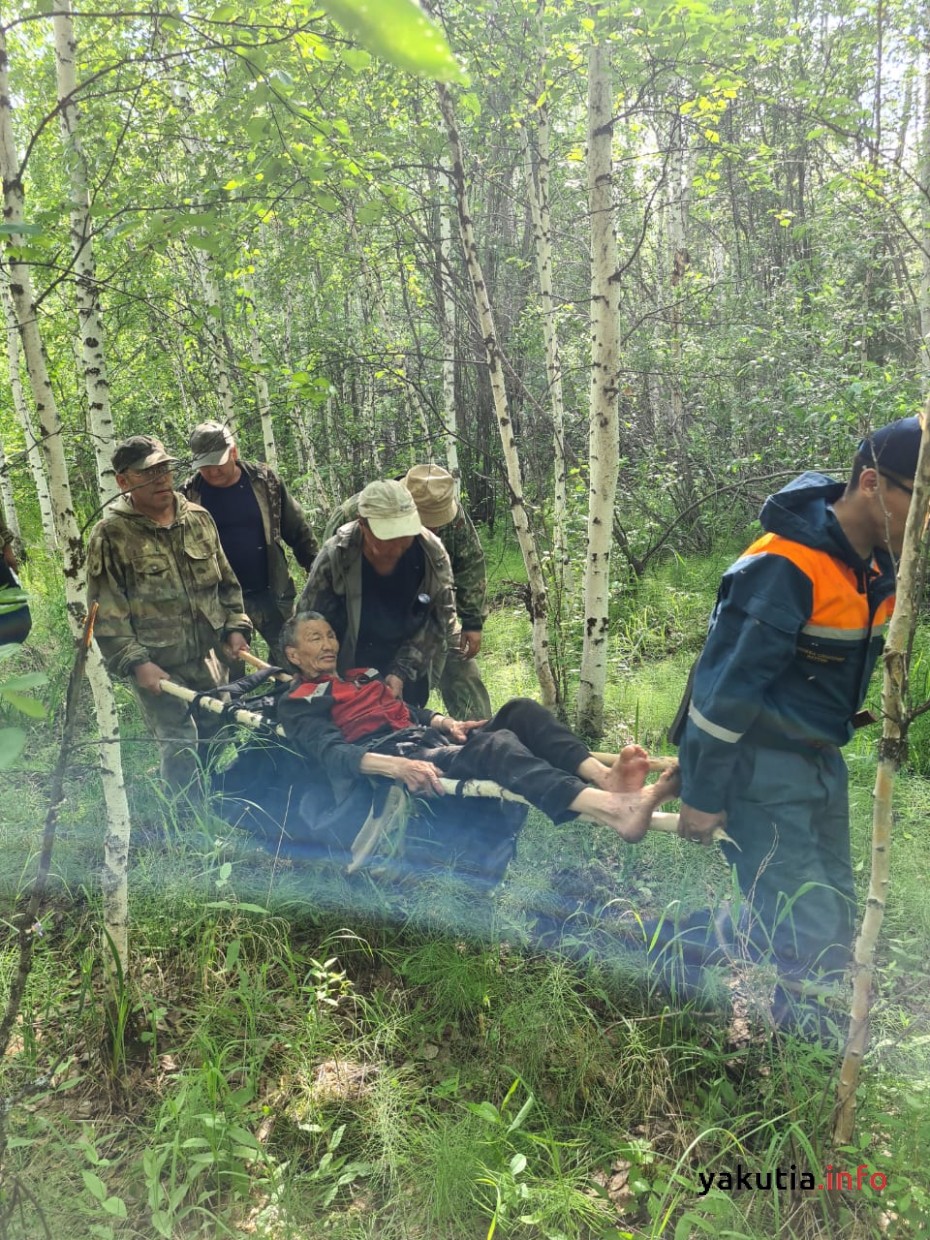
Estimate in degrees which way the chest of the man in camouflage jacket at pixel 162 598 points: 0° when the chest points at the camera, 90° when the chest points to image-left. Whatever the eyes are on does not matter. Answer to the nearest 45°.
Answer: approximately 315°

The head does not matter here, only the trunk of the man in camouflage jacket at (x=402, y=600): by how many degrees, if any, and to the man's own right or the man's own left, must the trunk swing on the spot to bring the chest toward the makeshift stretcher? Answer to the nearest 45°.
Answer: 0° — they already face it

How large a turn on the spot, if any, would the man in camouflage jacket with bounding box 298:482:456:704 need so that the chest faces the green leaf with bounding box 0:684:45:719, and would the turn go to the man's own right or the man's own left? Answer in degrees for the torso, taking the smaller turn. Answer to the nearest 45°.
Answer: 0° — they already face it

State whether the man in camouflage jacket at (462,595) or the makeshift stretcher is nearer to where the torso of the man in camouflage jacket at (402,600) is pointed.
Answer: the makeshift stretcher

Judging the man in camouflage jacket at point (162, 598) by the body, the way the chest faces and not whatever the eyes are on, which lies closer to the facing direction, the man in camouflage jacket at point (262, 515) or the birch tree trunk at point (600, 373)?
the birch tree trunk

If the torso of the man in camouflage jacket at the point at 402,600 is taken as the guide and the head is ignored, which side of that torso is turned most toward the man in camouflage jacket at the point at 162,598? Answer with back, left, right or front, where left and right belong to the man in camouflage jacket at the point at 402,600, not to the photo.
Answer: right

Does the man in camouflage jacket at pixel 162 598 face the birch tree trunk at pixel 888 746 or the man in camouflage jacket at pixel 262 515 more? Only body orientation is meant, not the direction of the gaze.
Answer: the birch tree trunk

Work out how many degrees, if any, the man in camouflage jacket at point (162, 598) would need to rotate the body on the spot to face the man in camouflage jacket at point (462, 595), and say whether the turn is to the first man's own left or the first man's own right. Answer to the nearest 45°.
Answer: approximately 45° to the first man's own left
